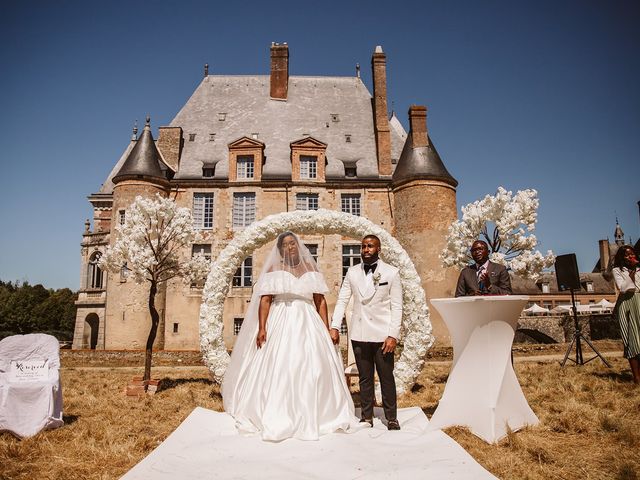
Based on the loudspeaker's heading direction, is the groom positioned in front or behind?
in front

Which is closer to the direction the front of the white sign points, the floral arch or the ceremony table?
the ceremony table

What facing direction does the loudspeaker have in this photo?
toward the camera

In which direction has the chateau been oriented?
toward the camera

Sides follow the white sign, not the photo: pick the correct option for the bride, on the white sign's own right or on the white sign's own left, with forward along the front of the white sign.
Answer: on the white sign's own left

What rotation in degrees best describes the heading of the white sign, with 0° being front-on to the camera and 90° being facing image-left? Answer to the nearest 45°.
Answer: approximately 0°

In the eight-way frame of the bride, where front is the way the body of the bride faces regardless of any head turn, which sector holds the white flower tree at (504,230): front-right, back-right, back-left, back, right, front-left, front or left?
back-left

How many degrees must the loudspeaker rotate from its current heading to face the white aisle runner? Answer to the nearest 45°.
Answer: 0° — it already faces it

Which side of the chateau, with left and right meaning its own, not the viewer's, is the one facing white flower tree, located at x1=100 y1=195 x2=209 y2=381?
front

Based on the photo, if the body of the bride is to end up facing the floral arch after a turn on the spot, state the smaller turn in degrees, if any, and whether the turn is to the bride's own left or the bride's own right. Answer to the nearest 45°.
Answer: approximately 180°

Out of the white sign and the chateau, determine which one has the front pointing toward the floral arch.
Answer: the chateau

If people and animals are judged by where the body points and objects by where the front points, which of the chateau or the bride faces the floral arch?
the chateau

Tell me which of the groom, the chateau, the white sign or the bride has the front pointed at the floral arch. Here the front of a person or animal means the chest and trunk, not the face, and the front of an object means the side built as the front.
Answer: the chateau

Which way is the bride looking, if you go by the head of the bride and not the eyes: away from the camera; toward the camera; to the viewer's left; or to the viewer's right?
toward the camera

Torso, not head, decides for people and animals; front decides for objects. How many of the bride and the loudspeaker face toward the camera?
2

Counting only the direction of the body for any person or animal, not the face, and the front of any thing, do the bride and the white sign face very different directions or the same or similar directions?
same or similar directions

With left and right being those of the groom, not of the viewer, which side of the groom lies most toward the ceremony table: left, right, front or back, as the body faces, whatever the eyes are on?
left
